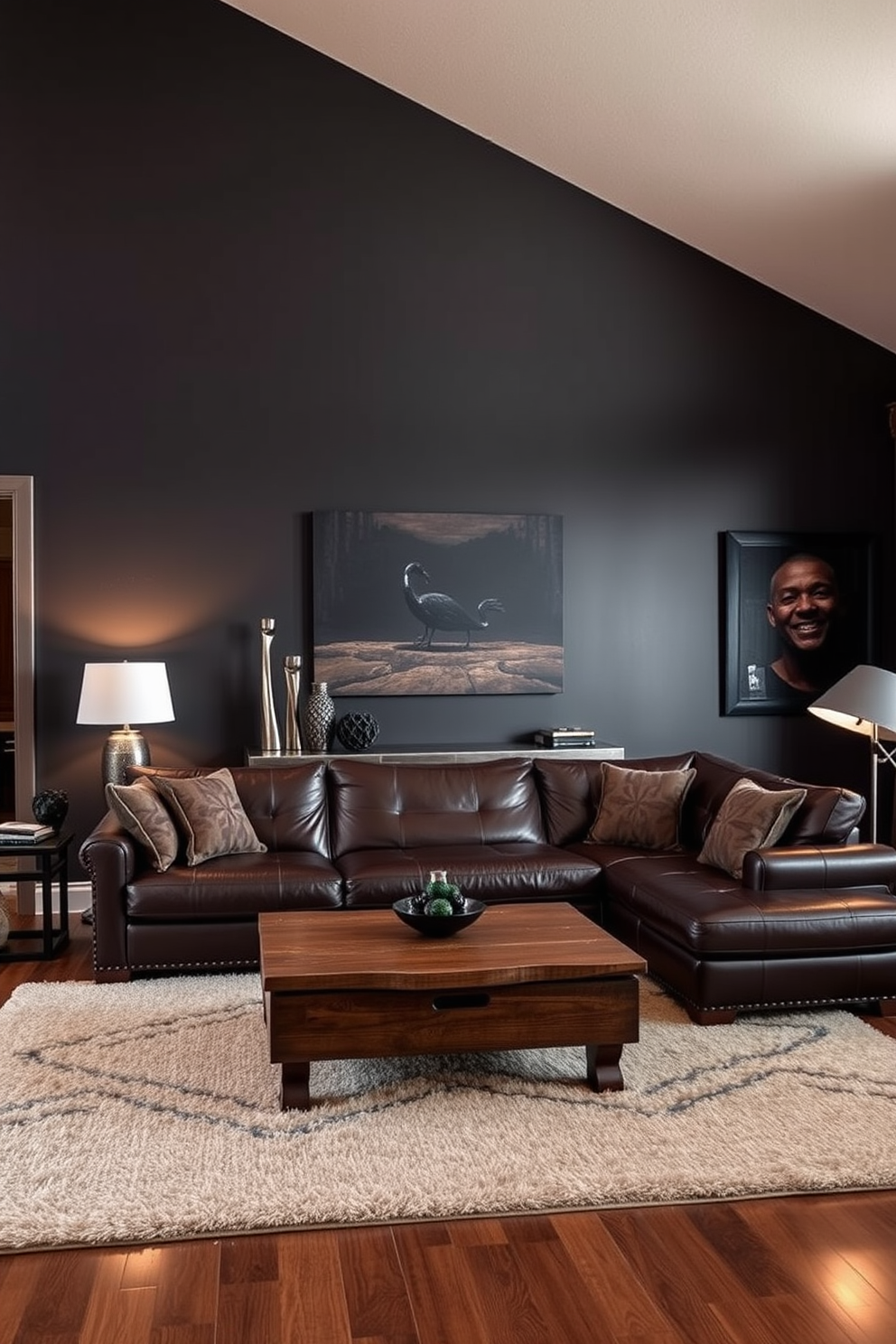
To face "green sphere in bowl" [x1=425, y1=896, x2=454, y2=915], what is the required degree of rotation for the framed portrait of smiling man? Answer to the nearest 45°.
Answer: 0° — it already faces it

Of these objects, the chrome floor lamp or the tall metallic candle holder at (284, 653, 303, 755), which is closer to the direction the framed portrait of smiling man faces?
the chrome floor lamp

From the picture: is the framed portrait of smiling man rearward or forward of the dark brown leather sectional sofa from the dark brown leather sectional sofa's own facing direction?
rearward

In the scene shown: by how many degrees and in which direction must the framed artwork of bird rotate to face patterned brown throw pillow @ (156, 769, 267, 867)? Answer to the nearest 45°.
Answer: approximately 45° to its right

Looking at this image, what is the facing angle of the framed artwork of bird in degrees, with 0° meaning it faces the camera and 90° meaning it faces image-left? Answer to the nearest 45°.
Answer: approximately 0°

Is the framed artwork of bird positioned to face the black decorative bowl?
yes

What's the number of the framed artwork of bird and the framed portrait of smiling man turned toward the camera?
2

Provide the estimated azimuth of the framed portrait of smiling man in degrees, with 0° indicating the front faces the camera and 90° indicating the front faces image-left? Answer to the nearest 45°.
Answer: approximately 0°

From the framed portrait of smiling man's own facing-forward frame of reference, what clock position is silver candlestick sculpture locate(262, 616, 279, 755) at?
The silver candlestick sculpture is roughly at 2 o'clock from the framed portrait of smiling man.
